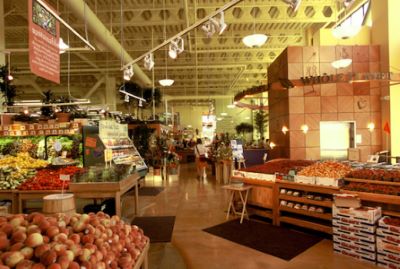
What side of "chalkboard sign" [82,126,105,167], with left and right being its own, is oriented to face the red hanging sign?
front

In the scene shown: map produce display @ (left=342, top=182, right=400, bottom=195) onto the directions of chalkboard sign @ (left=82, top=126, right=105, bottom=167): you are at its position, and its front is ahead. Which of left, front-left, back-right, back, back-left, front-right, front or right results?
front-left

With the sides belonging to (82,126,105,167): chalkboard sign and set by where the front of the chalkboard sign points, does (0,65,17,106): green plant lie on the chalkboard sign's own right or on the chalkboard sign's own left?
on the chalkboard sign's own right

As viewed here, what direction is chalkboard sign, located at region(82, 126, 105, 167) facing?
toward the camera

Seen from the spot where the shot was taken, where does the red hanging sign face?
facing the viewer and to the right of the viewer

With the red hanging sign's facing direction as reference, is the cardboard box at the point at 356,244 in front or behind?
in front

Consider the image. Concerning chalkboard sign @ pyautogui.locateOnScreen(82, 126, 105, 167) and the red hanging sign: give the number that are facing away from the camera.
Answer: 0

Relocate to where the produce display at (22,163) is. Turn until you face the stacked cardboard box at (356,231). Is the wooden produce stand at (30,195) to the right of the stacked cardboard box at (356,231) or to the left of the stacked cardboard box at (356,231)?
right

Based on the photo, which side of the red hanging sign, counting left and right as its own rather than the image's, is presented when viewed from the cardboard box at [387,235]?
front

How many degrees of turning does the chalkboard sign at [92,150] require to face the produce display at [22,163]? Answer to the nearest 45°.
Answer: approximately 45° to its right
